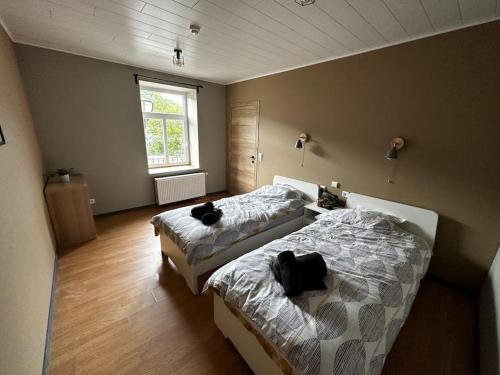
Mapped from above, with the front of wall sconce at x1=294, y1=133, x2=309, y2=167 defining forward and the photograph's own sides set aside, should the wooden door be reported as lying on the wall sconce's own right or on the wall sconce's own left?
on the wall sconce's own right

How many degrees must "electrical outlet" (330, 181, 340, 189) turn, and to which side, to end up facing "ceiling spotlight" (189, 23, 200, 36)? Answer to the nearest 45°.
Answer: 0° — it already faces it

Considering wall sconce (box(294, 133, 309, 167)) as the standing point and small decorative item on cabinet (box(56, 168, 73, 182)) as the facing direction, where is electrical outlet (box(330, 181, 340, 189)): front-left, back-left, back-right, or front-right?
back-left

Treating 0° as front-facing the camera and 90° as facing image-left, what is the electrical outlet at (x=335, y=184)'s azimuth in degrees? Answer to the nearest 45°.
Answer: approximately 45°

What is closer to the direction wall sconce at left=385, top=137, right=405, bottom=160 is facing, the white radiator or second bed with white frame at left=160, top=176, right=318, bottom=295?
the second bed with white frame

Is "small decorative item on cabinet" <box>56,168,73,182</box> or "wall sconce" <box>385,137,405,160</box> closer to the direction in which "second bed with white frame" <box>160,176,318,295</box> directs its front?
the small decorative item on cabinet

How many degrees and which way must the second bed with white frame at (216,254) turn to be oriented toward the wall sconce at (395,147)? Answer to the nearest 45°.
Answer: approximately 135° to its left

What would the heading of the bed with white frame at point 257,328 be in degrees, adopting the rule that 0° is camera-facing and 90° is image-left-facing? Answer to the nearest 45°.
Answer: approximately 45°

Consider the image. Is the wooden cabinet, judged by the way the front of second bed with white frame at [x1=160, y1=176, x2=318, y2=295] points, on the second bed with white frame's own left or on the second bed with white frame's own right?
on the second bed with white frame's own right

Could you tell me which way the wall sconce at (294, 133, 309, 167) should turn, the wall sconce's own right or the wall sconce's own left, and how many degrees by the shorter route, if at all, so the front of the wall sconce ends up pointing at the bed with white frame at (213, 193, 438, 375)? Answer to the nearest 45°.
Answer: approximately 45° to the wall sconce's own left

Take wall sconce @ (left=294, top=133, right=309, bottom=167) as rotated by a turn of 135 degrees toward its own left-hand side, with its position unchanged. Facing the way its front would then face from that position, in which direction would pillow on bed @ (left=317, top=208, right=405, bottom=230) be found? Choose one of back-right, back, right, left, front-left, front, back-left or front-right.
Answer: front-right

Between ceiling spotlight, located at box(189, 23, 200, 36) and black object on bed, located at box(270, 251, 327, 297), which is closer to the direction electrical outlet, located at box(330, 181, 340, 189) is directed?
the ceiling spotlight

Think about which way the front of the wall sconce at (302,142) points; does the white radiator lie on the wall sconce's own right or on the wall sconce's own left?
on the wall sconce's own right
